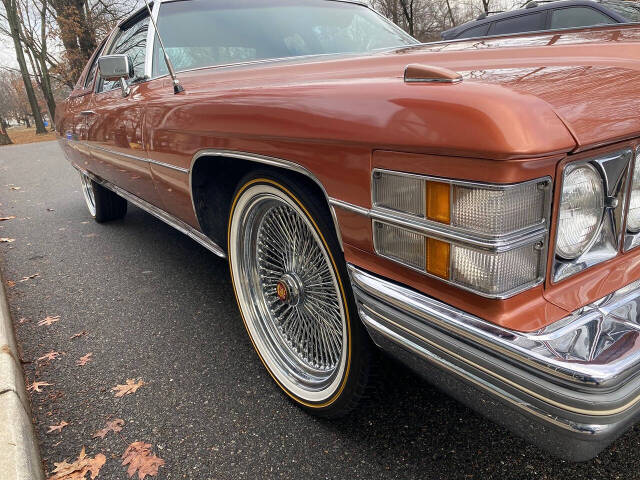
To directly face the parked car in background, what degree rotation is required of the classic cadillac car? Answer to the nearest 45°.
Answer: approximately 90° to its left

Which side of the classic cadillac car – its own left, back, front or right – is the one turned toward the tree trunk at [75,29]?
back

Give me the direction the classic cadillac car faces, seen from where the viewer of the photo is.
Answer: facing the viewer and to the right of the viewer
